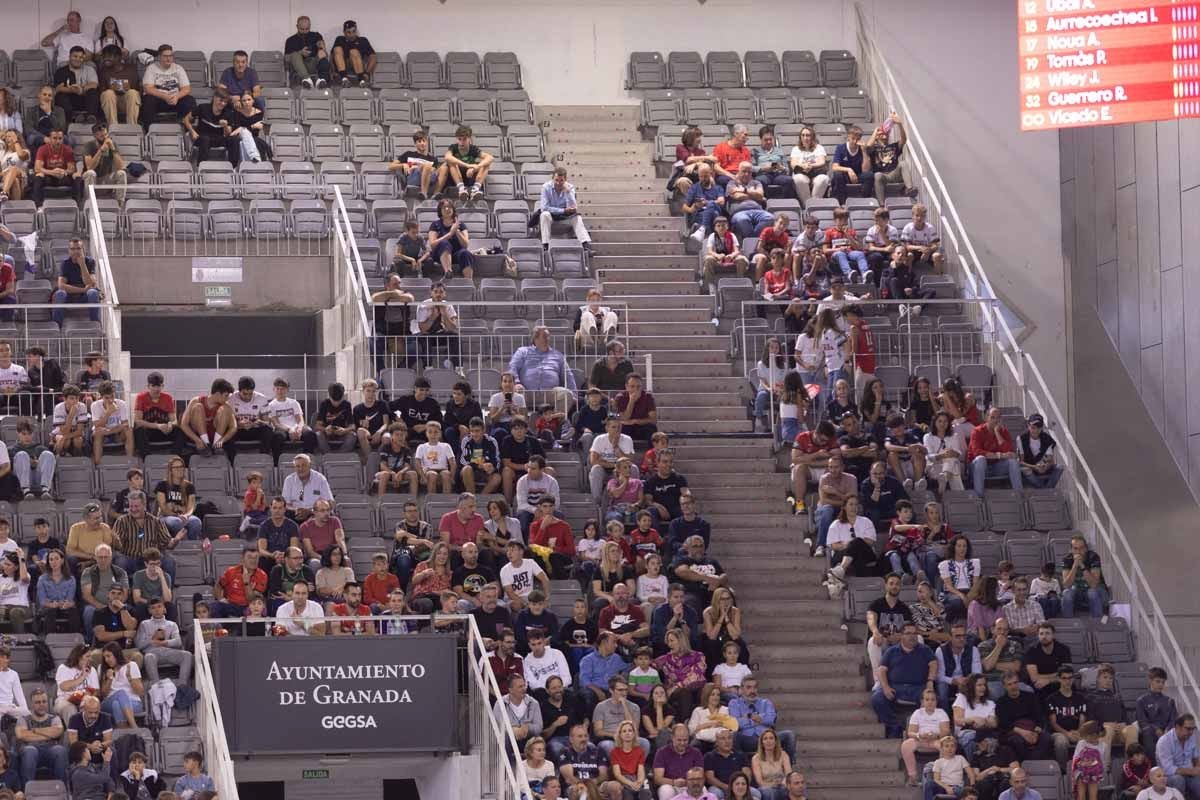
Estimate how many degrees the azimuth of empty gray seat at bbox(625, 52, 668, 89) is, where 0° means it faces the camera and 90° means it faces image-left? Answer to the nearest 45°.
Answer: approximately 0°

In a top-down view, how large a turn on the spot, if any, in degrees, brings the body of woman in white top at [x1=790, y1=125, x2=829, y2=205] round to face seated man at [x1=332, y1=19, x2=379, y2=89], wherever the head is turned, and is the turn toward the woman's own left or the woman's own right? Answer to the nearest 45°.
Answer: approximately 90° to the woman's own right

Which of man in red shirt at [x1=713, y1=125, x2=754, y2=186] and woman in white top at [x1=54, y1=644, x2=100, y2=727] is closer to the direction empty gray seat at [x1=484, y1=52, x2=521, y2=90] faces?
the woman in white top

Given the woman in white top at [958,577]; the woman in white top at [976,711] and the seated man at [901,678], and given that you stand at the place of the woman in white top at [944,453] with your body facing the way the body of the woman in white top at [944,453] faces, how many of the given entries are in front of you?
3

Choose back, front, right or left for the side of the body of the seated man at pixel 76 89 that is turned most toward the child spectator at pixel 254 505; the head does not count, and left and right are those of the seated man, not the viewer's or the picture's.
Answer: front

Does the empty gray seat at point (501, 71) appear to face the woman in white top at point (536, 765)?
yes
